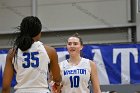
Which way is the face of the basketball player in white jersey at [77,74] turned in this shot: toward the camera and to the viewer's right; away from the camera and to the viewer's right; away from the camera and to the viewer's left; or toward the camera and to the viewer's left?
toward the camera and to the viewer's left

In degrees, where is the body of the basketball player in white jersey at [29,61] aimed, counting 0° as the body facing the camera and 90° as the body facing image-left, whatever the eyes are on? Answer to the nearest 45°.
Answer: approximately 180°

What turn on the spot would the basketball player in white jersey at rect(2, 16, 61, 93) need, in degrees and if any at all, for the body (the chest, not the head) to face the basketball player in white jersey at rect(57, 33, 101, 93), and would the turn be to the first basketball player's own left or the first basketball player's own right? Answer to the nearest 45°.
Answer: approximately 45° to the first basketball player's own right

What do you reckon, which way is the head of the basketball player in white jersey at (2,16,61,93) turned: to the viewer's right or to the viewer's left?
to the viewer's right
